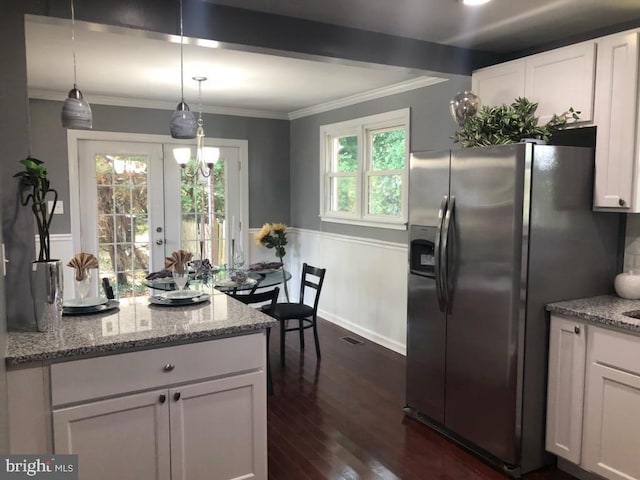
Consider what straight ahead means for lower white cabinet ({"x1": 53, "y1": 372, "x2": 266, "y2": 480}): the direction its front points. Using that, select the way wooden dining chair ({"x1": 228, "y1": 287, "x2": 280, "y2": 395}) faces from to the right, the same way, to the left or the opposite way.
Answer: the opposite way

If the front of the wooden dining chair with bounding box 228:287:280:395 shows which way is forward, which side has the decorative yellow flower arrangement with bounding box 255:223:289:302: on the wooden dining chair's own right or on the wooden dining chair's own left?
on the wooden dining chair's own right

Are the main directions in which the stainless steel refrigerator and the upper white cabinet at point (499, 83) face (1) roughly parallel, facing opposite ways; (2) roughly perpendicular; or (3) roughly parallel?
roughly parallel

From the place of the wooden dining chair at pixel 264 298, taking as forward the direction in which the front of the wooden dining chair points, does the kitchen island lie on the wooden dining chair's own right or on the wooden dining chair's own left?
on the wooden dining chair's own left

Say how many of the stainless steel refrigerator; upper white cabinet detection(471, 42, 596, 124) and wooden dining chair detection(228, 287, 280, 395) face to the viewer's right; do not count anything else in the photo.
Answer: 0

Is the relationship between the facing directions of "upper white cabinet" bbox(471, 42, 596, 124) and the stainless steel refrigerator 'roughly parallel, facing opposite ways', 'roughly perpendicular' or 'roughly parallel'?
roughly parallel

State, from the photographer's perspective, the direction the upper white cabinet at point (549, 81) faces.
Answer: facing the viewer and to the left of the viewer

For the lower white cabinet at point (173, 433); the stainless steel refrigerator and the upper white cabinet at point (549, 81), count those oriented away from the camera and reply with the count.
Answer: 0

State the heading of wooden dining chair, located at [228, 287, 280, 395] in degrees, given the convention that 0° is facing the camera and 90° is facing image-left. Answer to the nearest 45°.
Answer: approximately 135°

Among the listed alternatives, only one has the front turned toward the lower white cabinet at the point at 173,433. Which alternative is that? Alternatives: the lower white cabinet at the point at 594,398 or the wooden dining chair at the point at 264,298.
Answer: the lower white cabinet at the point at 594,398

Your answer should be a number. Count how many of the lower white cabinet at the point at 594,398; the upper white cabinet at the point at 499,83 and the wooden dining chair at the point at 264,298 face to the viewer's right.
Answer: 0

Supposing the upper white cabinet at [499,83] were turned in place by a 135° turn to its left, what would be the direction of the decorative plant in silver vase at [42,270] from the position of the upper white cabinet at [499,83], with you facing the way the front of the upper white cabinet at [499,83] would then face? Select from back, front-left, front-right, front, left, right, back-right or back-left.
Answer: back-right

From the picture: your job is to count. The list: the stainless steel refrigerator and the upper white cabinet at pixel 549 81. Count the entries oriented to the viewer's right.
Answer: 0

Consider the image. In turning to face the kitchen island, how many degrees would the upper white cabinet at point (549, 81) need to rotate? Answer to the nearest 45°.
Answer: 0° — it already faces it

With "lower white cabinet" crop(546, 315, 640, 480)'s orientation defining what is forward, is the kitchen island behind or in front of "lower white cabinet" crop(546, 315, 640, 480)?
in front
